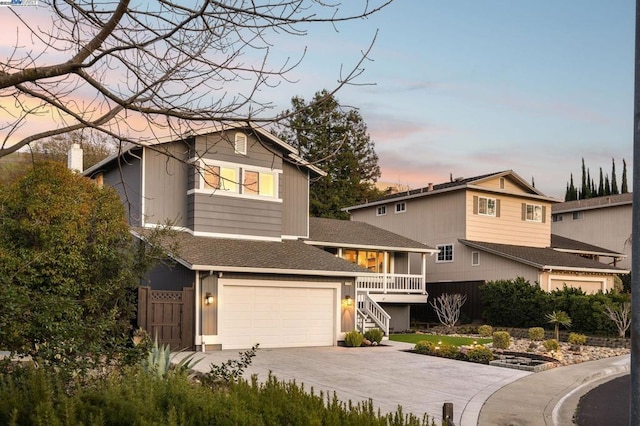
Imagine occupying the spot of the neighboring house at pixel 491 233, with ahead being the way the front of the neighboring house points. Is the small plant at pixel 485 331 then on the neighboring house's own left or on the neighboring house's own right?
on the neighboring house's own right

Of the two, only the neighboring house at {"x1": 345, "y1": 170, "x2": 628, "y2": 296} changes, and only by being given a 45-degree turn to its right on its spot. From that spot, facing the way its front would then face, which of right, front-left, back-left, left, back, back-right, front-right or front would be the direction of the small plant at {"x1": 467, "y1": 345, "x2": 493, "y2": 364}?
front

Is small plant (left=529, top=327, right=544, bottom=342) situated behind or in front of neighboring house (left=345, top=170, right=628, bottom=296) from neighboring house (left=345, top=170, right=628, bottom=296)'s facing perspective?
in front

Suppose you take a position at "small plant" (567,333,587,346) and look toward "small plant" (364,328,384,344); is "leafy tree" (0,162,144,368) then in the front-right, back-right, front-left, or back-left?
front-left

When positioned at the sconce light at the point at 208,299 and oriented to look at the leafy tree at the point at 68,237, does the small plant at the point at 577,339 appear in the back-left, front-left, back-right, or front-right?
back-left

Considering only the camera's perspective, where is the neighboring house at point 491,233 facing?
facing the viewer and to the right of the viewer

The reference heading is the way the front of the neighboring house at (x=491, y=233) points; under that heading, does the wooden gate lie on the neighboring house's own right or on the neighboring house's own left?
on the neighboring house's own right

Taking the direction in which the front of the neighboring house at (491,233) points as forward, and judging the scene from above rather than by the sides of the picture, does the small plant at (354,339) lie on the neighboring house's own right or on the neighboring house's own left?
on the neighboring house's own right

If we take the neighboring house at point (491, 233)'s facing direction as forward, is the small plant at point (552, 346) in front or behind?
in front

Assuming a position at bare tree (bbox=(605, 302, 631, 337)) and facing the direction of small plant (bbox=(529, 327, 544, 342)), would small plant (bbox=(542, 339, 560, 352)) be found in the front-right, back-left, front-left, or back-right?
front-left

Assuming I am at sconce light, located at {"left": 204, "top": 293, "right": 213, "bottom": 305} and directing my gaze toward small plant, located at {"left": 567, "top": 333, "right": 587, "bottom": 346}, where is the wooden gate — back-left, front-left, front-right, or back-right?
back-right
